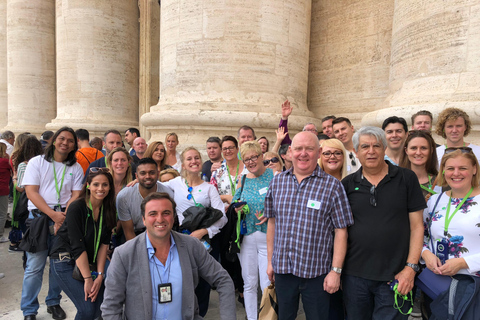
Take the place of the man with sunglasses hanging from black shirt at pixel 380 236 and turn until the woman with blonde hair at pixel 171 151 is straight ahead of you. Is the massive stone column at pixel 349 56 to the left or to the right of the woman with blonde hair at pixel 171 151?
right

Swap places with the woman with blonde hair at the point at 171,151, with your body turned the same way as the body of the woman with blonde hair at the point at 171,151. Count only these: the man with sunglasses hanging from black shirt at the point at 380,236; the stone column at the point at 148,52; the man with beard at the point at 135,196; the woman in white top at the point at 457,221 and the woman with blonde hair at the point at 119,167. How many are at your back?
1

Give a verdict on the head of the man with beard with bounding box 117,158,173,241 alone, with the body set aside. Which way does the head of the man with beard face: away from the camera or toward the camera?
toward the camera

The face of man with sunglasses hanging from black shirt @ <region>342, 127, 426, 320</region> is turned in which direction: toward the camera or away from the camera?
toward the camera

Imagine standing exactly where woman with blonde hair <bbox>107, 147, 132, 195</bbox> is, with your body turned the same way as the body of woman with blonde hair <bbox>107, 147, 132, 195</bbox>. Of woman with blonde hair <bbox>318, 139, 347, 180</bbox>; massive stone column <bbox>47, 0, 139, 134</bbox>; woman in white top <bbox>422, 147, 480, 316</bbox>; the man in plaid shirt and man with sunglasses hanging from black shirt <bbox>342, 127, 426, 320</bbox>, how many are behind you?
1

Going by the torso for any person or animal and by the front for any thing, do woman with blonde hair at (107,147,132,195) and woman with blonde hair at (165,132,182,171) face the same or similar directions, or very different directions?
same or similar directions

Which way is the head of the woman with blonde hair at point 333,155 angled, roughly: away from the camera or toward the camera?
toward the camera

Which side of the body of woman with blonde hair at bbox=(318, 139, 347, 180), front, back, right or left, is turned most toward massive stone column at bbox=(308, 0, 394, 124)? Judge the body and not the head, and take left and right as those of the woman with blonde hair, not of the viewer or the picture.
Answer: back

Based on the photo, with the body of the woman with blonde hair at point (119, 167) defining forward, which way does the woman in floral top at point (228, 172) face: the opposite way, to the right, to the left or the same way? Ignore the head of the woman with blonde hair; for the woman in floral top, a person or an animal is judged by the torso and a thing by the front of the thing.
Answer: the same way

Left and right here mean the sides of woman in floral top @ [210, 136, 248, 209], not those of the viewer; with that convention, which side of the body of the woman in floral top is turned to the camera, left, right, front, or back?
front

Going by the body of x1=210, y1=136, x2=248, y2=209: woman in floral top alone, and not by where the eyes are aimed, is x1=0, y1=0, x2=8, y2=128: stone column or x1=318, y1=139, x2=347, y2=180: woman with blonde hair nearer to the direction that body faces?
the woman with blonde hair

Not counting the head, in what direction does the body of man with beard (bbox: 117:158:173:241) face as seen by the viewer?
toward the camera

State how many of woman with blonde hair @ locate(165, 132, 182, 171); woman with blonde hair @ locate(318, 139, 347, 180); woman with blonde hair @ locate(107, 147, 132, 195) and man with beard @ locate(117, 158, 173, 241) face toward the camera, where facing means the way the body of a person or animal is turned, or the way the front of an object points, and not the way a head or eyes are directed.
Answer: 4

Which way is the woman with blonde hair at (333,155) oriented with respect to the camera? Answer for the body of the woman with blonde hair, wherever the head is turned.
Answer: toward the camera

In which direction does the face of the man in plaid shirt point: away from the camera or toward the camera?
toward the camera

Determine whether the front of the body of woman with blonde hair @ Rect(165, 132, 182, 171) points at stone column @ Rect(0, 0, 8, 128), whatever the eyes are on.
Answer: no

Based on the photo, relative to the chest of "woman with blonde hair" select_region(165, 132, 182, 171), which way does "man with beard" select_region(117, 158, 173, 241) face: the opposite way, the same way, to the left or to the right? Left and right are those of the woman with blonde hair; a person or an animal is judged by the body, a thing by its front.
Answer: the same way

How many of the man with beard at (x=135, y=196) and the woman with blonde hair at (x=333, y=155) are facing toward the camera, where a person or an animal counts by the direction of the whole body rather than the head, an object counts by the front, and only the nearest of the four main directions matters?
2

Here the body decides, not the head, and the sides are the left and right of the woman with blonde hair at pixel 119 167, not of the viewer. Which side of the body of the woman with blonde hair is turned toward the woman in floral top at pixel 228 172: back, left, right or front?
left
